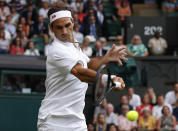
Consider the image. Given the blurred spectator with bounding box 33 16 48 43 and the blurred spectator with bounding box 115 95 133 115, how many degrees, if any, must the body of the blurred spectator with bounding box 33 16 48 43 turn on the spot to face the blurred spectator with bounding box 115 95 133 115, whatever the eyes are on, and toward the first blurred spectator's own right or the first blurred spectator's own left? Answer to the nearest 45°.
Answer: approximately 45° to the first blurred spectator's own left

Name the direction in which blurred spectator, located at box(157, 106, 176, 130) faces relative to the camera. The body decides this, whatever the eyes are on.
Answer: toward the camera

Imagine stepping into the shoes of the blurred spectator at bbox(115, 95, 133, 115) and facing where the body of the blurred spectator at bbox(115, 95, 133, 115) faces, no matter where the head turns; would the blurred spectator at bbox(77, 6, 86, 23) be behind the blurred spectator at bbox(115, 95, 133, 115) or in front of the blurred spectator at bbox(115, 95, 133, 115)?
behind

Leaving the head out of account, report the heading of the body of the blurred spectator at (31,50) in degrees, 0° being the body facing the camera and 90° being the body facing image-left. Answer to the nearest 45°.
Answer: approximately 0°

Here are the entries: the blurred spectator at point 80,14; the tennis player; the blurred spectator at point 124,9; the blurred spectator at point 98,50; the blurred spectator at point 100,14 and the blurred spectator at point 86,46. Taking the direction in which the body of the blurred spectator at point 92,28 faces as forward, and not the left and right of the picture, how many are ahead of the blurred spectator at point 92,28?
3

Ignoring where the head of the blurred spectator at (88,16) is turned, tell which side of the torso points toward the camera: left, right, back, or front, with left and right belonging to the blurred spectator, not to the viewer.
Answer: front

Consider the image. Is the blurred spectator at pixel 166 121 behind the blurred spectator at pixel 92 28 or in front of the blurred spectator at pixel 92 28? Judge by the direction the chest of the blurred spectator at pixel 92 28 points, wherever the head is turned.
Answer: in front

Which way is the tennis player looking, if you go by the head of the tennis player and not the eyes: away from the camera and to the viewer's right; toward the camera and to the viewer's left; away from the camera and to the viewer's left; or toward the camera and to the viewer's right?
toward the camera and to the viewer's right

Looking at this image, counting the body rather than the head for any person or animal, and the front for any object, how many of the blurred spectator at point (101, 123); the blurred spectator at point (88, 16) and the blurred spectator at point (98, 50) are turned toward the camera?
3

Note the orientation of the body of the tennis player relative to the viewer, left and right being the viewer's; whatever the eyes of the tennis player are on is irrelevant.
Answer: facing the viewer and to the right of the viewer
